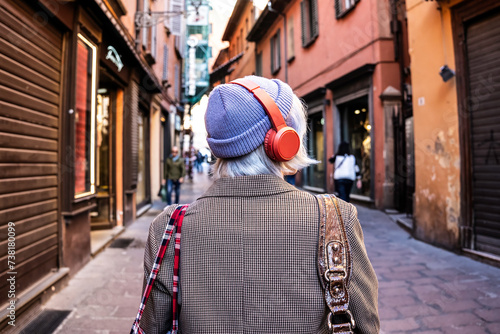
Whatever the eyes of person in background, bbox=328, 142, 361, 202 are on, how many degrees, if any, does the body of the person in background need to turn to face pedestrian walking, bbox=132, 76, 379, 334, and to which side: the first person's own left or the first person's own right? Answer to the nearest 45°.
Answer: approximately 180°

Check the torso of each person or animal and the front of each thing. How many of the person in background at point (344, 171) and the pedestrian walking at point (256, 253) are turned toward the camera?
0

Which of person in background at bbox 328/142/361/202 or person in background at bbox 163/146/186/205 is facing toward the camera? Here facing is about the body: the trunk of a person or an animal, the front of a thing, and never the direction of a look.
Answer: person in background at bbox 163/146/186/205

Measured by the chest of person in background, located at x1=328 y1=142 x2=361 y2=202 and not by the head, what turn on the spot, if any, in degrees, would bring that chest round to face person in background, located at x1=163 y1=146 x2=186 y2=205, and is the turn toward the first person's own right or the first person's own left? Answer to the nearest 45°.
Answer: approximately 90° to the first person's own left

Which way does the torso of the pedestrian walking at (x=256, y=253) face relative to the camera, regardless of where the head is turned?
away from the camera

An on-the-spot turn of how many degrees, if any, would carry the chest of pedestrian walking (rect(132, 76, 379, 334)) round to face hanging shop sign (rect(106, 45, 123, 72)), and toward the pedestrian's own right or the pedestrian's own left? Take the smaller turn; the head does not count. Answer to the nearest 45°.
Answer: approximately 45° to the pedestrian's own left

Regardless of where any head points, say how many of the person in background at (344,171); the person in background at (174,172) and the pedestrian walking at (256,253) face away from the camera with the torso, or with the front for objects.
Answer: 2

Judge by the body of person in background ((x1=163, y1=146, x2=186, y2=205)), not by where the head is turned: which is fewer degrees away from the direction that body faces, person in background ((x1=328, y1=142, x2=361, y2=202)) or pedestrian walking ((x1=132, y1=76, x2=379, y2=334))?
the pedestrian walking

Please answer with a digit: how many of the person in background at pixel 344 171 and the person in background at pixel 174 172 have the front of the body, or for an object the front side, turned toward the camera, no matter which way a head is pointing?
1

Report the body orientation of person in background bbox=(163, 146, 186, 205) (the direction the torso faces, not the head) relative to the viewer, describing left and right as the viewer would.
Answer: facing the viewer

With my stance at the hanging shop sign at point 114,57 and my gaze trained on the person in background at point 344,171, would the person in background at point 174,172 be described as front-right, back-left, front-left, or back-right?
front-left

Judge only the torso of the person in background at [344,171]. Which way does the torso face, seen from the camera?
away from the camera
